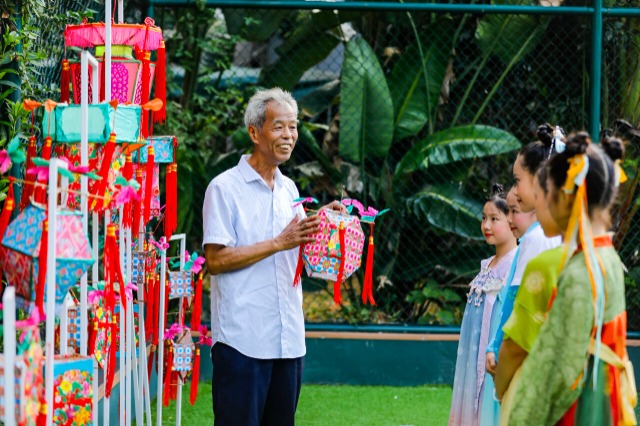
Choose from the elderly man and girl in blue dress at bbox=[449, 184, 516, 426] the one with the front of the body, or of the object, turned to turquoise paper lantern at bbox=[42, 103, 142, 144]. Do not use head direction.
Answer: the girl in blue dress

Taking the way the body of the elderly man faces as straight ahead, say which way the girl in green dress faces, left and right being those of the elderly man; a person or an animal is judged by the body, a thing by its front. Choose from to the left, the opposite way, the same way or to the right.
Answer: the opposite way

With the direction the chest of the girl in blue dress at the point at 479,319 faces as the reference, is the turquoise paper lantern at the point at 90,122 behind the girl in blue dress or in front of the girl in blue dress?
in front

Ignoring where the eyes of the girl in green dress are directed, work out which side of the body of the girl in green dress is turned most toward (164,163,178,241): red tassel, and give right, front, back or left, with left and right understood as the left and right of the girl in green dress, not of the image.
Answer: front

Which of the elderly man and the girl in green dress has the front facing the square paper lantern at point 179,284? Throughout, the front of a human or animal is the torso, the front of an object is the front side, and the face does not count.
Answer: the girl in green dress

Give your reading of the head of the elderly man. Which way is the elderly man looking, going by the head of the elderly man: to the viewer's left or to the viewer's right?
to the viewer's right

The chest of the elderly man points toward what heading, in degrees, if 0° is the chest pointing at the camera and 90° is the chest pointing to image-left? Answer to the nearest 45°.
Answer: approximately 315°

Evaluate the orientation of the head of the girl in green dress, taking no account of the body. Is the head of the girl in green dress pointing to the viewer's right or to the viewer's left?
to the viewer's left

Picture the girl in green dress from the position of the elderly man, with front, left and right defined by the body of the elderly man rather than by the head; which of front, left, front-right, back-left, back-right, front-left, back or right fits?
front

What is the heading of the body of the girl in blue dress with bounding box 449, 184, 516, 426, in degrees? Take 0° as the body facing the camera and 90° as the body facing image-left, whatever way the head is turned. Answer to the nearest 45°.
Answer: approximately 45°

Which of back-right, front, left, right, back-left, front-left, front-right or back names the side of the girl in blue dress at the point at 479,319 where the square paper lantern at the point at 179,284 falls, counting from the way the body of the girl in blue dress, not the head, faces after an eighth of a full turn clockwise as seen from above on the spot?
front

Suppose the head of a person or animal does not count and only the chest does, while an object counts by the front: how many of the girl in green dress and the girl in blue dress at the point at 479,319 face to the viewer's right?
0

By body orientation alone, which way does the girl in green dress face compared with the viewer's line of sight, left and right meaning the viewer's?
facing away from the viewer and to the left of the viewer

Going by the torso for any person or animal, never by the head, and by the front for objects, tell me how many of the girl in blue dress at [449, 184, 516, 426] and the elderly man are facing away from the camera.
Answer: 0

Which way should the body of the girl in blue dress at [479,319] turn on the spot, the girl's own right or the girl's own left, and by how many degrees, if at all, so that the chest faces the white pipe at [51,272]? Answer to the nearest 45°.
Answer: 0° — they already face it

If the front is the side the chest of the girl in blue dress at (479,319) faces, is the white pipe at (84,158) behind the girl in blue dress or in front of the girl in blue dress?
in front

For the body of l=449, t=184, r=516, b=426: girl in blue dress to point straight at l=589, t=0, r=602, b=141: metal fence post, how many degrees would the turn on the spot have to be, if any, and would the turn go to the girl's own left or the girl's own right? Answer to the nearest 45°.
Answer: approximately 135° to the girl's own right
